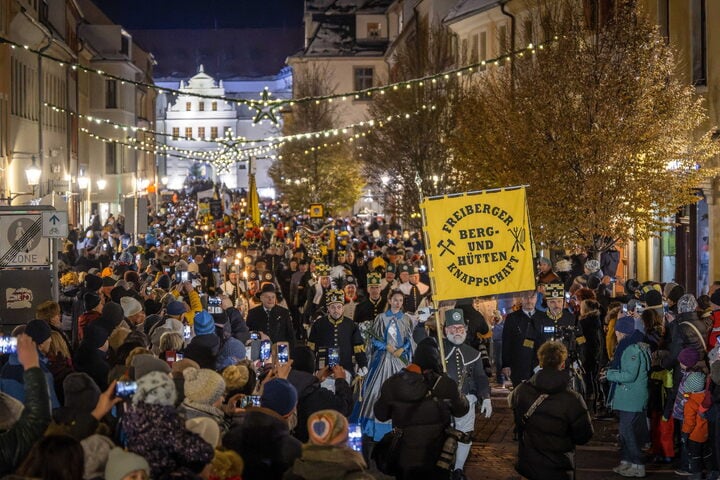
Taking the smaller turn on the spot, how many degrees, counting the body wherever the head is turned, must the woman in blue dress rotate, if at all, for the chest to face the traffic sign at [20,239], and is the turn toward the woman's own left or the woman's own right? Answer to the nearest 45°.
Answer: approximately 135° to the woman's own right

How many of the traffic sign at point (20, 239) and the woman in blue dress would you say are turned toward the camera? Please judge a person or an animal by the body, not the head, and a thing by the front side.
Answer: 2

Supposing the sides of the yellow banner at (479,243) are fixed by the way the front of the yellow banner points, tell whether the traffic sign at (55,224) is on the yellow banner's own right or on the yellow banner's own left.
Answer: on the yellow banner's own right

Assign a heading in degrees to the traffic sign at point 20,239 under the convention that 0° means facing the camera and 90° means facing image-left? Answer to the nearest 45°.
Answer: approximately 0°

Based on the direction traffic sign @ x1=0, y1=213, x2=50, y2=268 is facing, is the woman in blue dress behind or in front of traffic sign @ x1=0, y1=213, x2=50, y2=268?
in front

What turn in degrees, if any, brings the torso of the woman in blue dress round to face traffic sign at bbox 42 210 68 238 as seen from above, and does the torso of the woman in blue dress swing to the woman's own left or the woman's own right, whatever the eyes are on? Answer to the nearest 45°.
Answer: approximately 135° to the woman's own right
